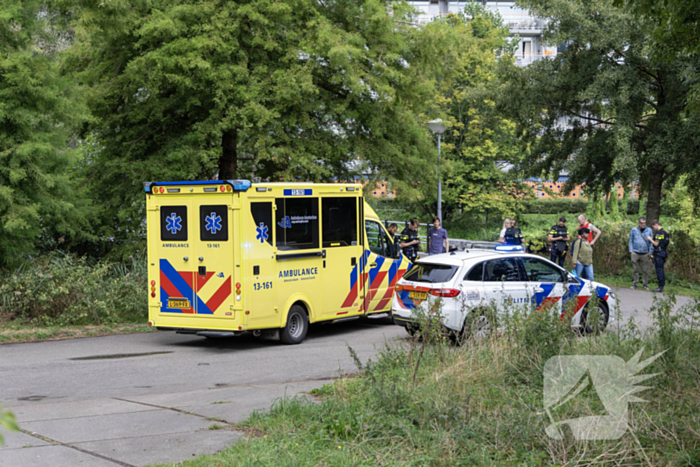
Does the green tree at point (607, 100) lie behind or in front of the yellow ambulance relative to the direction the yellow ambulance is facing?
in front

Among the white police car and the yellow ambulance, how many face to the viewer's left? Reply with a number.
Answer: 0

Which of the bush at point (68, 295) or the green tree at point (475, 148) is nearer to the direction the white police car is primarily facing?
the green tree

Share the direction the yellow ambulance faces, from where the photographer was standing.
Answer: facing away from the viewer and to the right of the viewer

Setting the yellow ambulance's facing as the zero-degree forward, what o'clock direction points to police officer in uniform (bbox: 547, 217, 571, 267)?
The police officer in uniform is roughly at 12 o'clock from the yellow ambulance.

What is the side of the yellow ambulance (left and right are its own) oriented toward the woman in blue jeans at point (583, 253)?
front

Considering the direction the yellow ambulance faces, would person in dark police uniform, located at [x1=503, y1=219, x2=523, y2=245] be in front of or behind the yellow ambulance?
in front

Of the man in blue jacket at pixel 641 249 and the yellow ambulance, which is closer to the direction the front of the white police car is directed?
the man in blue jacket

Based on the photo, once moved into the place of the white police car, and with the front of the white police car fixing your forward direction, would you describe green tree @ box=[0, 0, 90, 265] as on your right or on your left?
on your left

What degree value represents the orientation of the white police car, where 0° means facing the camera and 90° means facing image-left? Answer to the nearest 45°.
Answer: approximately 225°

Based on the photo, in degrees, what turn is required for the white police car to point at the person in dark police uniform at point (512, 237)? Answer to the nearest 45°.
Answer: approximately 45° to its left
